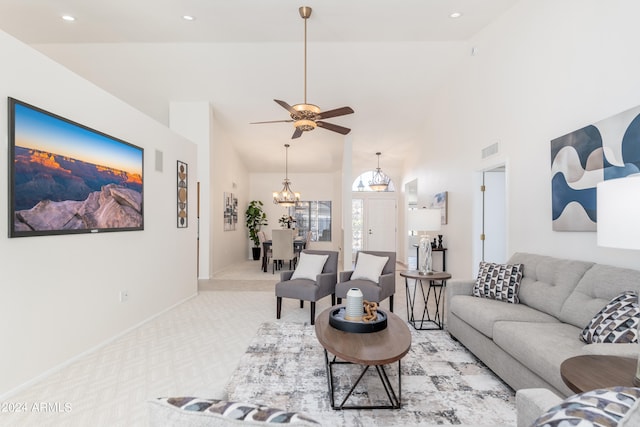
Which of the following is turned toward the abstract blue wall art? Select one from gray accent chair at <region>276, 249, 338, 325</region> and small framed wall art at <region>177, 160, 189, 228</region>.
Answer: the small framed wall art

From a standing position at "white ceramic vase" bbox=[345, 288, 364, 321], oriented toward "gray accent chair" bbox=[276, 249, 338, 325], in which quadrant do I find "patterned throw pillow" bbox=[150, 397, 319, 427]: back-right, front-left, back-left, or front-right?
back-left

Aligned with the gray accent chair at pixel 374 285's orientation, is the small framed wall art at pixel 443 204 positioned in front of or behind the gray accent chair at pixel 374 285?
behind

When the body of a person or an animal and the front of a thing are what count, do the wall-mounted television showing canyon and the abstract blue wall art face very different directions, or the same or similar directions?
very different directions

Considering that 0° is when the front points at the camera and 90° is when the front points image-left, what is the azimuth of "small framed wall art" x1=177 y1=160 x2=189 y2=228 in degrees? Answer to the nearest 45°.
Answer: approximately 315°

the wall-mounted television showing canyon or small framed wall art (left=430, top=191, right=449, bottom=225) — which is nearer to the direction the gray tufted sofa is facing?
the wall-mounted television showing canyon

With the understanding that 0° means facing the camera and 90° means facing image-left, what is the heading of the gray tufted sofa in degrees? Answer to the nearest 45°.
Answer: approximately 45°

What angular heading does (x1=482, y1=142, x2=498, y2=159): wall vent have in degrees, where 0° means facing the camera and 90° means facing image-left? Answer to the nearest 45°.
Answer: approximately 45°
